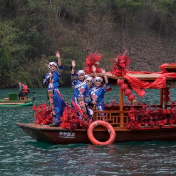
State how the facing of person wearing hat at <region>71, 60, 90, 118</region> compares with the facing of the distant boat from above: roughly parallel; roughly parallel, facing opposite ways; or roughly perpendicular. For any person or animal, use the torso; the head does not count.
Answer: roughly perpendicular

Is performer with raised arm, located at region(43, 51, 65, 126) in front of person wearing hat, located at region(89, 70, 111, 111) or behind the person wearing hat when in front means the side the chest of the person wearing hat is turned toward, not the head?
in front

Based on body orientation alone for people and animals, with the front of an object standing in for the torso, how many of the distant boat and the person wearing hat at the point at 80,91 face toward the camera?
1

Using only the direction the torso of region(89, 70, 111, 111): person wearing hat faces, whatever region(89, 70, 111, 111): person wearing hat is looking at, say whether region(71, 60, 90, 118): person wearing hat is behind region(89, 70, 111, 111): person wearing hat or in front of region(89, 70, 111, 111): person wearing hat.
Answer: in front

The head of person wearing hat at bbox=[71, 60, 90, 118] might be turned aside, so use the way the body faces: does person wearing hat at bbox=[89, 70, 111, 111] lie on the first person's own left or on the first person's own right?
on the first person's own left

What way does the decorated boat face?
to the viewer's left

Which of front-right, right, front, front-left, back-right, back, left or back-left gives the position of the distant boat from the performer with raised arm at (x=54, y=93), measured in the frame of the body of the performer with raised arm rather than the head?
back-right
